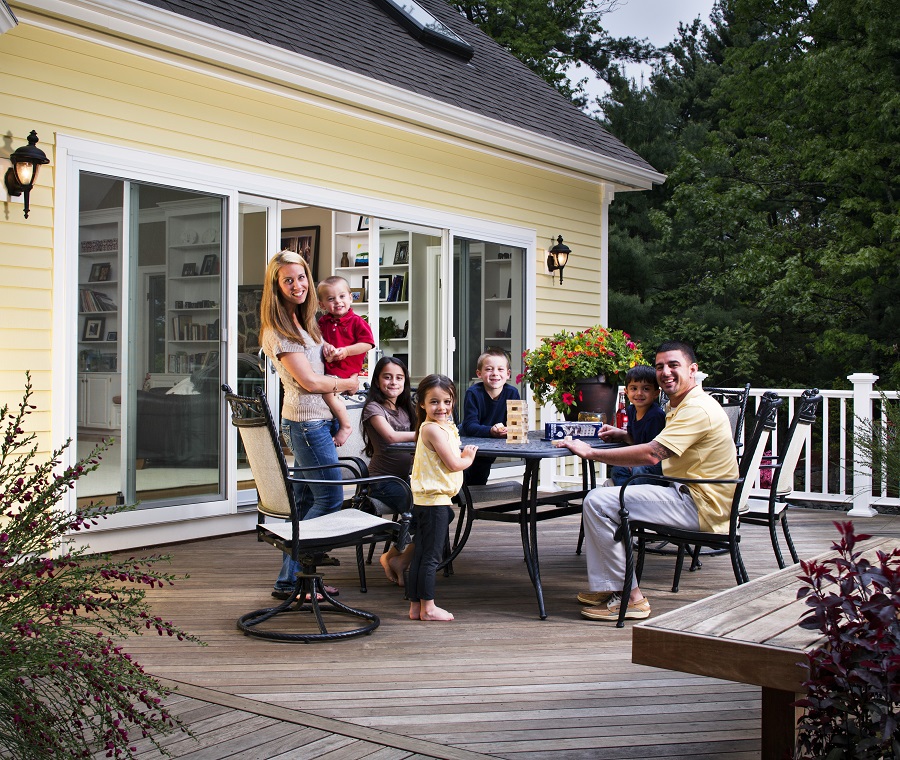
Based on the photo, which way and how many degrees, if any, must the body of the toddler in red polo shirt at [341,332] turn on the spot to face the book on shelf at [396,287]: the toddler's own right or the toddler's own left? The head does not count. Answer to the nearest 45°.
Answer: approximately 135° to the toddler's own right

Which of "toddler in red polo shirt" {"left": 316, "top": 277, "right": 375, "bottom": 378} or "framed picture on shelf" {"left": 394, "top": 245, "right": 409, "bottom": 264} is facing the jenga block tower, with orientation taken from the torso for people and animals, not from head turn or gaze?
the framed picture on shelf

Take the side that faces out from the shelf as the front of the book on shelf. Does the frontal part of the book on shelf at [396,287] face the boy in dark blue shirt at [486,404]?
yes

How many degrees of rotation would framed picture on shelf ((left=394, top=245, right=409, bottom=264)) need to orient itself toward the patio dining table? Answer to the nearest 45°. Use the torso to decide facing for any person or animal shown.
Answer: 0° — it already faces it

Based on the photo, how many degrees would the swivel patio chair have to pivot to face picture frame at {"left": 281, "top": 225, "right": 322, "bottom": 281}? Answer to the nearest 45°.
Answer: approximately 90° to its left

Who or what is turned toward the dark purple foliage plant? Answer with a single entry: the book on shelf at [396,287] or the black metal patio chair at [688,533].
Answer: the book on shelf

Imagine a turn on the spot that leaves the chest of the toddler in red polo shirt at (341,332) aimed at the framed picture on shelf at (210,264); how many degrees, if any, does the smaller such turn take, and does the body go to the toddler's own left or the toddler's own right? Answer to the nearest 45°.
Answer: approximately 90° to the toddler's own right

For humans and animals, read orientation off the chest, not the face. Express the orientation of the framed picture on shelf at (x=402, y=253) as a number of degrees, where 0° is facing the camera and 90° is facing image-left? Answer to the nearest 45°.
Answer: approximately 0°

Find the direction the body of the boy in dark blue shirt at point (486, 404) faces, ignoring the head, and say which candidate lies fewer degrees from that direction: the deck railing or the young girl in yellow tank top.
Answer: the young girl in yellow tank top

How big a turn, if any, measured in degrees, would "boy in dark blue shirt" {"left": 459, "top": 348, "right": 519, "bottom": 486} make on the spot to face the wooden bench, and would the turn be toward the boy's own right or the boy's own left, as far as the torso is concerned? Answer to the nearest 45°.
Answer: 0° — they already face it

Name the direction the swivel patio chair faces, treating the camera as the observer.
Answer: facing to the right of the viewer

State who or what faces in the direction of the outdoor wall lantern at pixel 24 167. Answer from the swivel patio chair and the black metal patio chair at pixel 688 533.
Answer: the black metal patio chair
